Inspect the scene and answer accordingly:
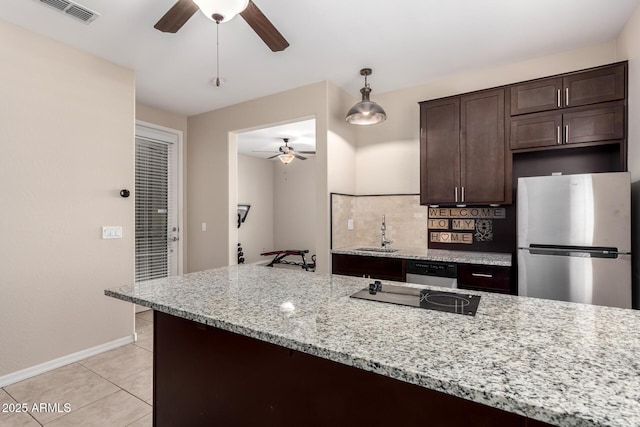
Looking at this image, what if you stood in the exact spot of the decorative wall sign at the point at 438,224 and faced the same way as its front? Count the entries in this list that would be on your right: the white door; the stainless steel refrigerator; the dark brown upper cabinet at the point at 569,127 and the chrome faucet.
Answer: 2

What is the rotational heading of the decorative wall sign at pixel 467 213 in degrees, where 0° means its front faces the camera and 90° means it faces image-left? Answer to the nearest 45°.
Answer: approximately 0°
